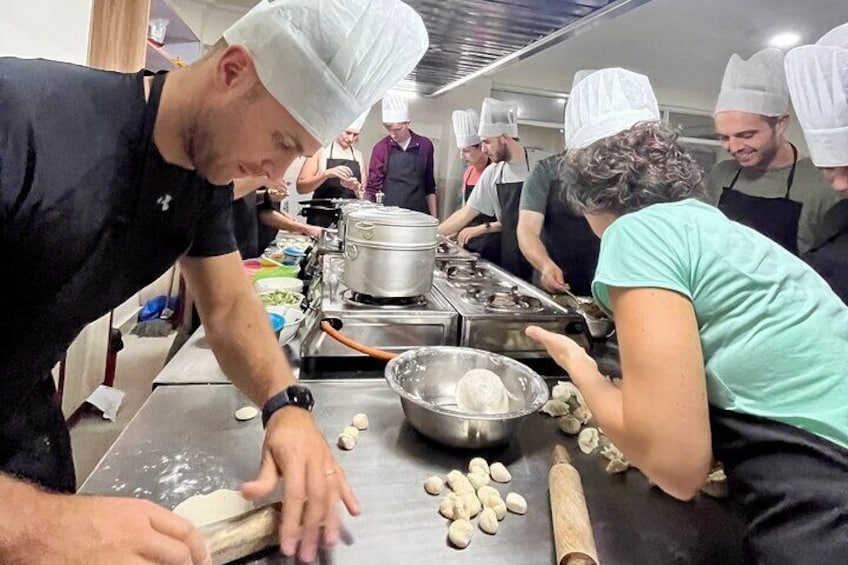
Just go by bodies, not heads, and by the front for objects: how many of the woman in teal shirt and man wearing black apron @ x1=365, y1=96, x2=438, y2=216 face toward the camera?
1

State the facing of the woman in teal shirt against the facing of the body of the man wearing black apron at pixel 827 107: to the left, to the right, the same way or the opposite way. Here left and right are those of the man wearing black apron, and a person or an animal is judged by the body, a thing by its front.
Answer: to the right

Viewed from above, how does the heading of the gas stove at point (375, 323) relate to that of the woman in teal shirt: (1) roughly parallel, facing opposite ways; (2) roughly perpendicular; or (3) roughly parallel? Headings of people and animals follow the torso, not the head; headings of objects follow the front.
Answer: roughly perpendicular

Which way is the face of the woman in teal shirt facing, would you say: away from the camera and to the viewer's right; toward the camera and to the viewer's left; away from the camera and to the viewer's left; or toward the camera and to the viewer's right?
away from the camera and to the viewer's left

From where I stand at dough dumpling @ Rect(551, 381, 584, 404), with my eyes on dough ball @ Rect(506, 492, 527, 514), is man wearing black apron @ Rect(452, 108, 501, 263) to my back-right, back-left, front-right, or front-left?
back-right

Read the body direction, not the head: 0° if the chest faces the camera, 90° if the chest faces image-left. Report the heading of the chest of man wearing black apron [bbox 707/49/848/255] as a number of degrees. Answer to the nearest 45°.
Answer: approximately 45°
